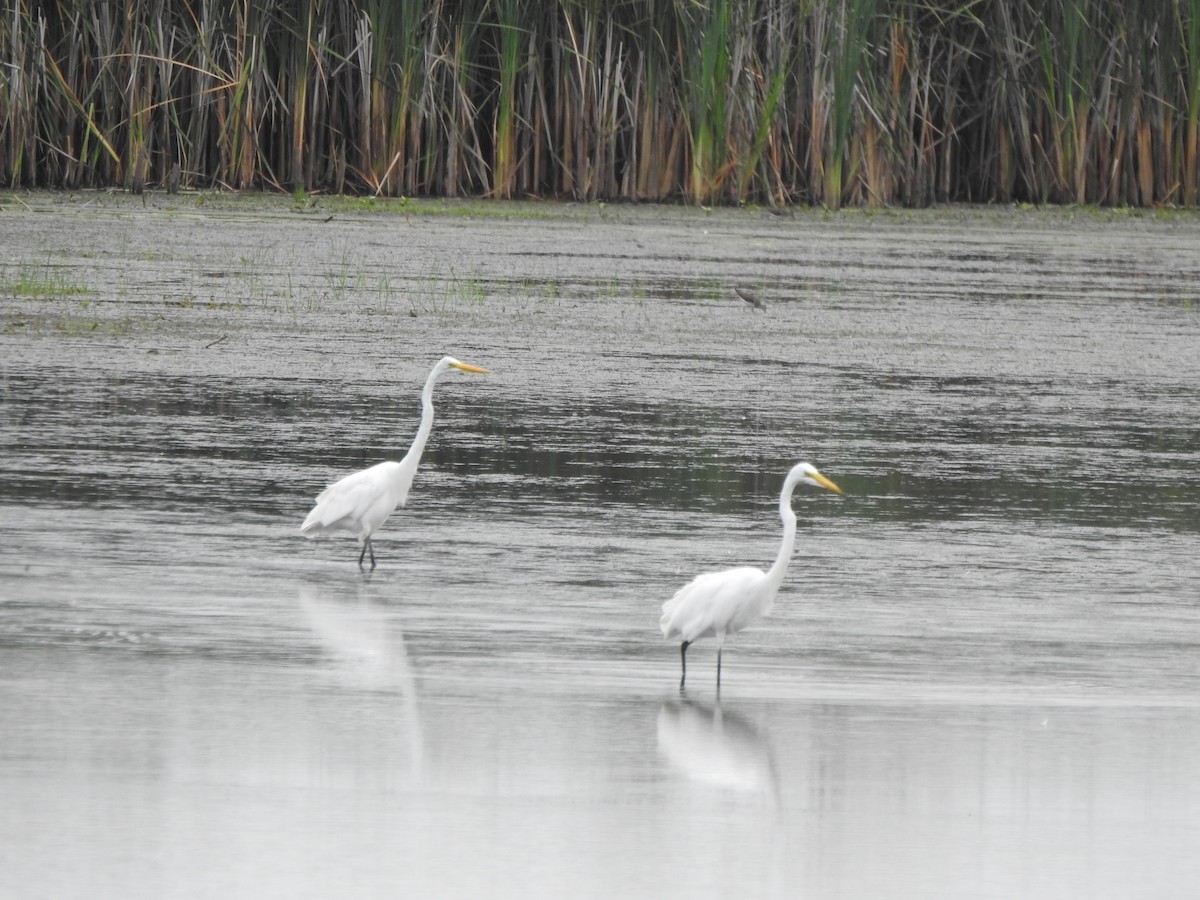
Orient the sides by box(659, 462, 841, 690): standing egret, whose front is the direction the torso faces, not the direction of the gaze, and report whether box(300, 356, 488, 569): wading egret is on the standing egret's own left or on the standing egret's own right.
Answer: on the standing egret's own left

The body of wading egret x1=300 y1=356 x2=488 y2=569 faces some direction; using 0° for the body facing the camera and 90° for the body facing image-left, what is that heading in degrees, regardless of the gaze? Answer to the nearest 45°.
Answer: approximately 270°

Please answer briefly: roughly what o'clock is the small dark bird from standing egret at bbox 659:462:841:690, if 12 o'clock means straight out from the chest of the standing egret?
The small dark bird is roughly at 9 o'clock from the standing egret.

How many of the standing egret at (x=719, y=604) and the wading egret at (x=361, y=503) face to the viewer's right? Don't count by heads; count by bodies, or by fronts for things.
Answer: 2

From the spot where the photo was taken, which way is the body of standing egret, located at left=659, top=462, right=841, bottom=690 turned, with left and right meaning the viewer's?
facing to the right of the viewer

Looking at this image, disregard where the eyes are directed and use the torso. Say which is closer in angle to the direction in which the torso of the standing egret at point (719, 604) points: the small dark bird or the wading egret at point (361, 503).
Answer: the small dark bird

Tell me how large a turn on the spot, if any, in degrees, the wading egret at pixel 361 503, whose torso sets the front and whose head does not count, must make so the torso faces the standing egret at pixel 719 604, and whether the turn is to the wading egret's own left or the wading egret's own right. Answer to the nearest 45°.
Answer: approximately 45° to the wading egret's own right

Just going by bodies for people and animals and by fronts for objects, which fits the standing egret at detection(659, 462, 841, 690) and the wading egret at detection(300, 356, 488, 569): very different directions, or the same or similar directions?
same or similar directions

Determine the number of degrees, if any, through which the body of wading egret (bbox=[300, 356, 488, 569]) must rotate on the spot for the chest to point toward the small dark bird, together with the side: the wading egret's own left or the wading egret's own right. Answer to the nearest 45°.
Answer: approximately 90° to the wading egret's own left
